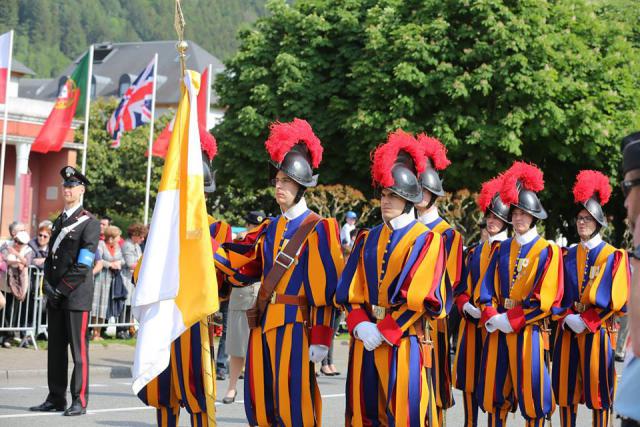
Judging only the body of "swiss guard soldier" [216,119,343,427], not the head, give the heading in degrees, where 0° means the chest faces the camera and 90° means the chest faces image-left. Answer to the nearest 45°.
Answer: approximately 45°

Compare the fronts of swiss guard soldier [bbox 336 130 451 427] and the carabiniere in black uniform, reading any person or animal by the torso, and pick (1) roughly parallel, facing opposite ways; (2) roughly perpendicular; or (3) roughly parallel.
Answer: roughly parallel

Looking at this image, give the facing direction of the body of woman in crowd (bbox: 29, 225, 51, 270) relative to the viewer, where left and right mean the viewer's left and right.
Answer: facing the viewer

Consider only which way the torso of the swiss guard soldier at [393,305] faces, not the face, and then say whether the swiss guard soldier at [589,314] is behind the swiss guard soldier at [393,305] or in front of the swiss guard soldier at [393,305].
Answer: behind

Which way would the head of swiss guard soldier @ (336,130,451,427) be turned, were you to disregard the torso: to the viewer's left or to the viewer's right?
to the viewer's left

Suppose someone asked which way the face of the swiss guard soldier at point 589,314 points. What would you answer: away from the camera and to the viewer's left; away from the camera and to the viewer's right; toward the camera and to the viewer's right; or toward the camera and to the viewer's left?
toward the camera and to the viewer's left

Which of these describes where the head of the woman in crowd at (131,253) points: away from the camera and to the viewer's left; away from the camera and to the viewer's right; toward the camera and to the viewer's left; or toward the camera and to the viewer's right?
toward the camera and to the viewer's right

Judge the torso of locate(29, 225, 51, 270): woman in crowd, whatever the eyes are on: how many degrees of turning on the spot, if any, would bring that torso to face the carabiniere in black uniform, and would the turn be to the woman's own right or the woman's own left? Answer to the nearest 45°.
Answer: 0° — they already face them

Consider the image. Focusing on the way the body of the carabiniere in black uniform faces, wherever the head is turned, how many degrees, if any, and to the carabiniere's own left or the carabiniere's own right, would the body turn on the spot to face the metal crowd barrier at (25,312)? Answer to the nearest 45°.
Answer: approximately 135° to the carabiniere's own right

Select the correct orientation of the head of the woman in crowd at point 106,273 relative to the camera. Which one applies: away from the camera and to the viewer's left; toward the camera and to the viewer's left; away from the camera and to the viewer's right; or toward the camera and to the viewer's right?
toward the camera and to the viewer's right
